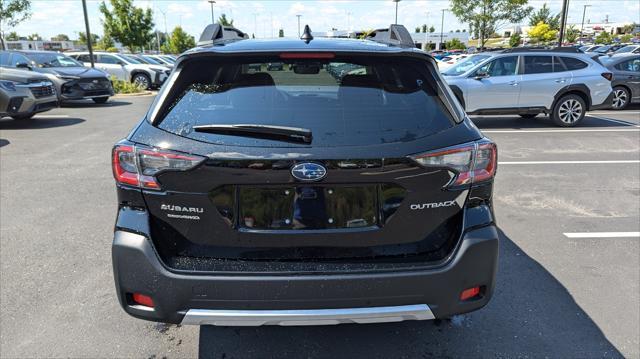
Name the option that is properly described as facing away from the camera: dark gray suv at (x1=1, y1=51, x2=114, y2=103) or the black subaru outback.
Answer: the black subaru outback

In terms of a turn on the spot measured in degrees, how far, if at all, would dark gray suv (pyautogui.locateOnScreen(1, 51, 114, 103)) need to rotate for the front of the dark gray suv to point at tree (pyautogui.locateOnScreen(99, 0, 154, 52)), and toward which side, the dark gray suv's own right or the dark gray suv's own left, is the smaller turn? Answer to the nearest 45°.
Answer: approximately 135° to the dark gray suv's own left

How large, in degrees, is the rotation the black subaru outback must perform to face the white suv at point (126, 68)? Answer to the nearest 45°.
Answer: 0° — it already faces it

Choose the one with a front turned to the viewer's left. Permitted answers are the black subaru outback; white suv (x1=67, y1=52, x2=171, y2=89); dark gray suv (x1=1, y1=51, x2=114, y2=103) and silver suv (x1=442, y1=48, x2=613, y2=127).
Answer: the silver suv

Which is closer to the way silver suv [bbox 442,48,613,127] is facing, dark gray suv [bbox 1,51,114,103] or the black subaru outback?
the dark gray suv

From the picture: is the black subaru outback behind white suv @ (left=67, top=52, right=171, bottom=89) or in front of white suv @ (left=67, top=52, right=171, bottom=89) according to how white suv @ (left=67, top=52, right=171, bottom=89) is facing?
in front

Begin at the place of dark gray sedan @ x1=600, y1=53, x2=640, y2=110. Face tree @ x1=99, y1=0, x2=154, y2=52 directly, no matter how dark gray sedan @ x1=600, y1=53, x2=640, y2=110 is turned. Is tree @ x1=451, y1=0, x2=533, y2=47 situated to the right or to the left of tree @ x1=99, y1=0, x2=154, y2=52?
right

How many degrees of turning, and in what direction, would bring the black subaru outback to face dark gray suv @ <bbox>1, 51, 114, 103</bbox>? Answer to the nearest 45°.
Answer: approximately 45° to its left

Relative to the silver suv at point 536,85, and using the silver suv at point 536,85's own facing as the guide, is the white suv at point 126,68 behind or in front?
in front

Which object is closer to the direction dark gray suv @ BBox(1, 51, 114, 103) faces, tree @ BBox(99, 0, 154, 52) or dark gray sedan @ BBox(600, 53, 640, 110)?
the dark gray sedan

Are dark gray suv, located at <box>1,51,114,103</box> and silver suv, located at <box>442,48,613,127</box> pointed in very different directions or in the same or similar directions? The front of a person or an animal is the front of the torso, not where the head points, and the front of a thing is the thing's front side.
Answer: very different directions

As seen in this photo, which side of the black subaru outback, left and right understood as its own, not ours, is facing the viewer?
back

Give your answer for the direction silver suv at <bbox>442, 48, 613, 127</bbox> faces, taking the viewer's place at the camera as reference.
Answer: facing to the left of the viewer

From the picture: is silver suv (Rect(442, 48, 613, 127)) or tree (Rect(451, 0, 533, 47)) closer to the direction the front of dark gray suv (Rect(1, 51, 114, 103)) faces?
the silver suv
